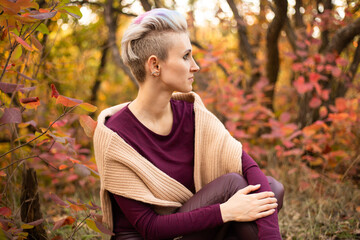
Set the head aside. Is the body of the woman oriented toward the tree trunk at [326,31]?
no

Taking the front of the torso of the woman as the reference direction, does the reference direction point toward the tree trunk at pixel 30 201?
no

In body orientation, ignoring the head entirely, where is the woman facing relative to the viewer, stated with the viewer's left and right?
facing the viewer and to the right of the viewer

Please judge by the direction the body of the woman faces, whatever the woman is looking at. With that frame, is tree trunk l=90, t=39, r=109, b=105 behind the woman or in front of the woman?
behind

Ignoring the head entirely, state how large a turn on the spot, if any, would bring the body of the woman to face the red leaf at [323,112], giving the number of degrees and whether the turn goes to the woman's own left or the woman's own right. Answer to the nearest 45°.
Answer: approximately 90° to the woman's own left

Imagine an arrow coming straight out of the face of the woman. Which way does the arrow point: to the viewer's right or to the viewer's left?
to the viewer's right

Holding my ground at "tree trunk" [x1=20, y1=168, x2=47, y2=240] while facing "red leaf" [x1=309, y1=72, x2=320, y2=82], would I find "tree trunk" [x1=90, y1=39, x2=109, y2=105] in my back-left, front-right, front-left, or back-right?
front-left

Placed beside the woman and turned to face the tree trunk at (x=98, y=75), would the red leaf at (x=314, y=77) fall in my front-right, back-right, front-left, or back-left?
front-right
